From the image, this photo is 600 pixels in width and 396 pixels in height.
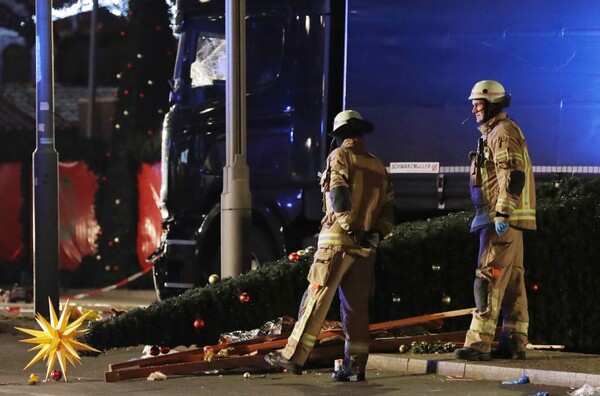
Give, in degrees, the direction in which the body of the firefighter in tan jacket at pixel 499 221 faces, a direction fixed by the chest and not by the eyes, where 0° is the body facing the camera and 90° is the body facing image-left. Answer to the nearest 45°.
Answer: approximately 90°

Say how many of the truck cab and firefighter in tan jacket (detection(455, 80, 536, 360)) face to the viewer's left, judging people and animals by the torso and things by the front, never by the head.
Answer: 2

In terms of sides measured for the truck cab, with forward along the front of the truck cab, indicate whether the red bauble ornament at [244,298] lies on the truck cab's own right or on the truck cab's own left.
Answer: on the truck cab's own left

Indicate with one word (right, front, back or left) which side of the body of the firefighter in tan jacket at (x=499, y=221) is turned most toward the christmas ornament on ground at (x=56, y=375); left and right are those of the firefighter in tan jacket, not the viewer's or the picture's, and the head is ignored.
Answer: front

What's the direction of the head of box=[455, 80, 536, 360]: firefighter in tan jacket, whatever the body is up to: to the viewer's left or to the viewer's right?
to the viewer's left

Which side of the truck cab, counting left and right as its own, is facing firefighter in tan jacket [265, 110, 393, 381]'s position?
left

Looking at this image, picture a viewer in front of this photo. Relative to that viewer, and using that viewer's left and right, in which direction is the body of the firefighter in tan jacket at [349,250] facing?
facing away from the viewer and to the left of the viewer

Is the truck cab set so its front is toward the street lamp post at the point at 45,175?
yes

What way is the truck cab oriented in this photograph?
to the viewer's left
